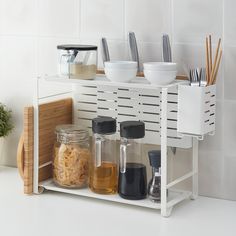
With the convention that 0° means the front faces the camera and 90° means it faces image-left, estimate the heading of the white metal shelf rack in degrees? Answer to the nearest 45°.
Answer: approximately 45°
